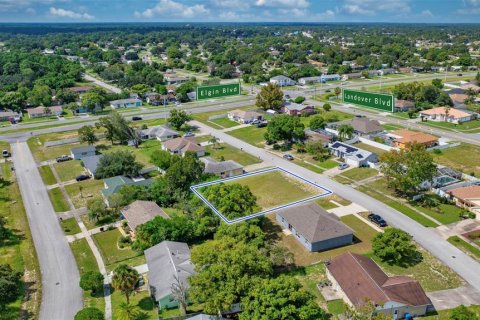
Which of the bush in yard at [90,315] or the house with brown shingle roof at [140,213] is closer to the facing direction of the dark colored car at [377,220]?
the bush in yard

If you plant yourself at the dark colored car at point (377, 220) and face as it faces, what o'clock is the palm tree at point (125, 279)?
The palm tree is roughly at 3 o'clock from the dark colored car.

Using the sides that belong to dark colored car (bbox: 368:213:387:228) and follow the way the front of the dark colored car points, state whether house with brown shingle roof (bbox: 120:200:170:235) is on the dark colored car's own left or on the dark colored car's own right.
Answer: on the dark colored car's own right

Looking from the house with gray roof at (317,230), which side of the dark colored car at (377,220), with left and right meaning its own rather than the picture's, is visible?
right

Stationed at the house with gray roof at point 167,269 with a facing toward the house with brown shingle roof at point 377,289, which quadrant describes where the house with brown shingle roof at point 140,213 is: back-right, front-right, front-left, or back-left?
back-left

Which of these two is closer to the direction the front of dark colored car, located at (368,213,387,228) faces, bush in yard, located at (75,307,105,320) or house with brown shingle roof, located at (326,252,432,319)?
the house with brown shingle roof

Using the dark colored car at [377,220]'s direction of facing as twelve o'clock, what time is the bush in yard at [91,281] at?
The bush in yard is roughly at 3 o'clock from the dark colored car.
